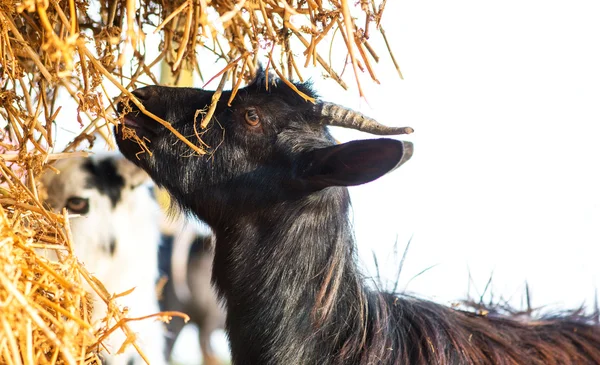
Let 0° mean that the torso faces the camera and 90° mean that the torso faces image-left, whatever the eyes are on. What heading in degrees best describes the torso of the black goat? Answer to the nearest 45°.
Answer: approximately 90°
